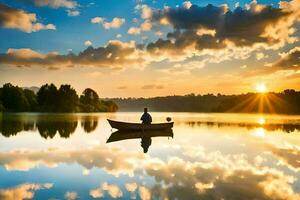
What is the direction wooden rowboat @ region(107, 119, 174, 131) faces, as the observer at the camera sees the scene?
facing to the left of the viewer
